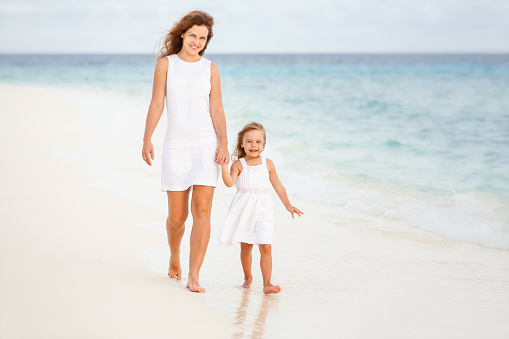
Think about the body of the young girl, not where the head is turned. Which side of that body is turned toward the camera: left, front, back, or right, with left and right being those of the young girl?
front

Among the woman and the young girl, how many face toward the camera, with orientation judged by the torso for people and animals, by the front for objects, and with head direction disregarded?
2

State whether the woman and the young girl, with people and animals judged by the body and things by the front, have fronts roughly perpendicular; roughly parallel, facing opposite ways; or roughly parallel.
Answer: roughly parallel
